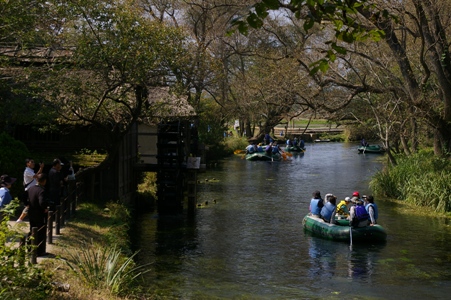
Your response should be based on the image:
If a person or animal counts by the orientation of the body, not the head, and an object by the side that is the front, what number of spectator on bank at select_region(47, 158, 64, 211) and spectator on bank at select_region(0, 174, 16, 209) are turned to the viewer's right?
2

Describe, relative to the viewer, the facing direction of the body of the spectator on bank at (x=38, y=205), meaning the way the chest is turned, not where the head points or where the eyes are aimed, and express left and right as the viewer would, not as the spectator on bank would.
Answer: facing away from the viewer and to the right of the viewer

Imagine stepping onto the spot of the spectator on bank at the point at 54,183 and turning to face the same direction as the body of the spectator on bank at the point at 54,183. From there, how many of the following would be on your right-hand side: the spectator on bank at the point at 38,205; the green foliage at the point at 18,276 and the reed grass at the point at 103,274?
3

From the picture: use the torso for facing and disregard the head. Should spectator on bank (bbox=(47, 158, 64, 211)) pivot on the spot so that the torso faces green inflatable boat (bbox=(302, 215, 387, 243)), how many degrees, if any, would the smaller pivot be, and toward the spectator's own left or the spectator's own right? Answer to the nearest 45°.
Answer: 0° — they already face it

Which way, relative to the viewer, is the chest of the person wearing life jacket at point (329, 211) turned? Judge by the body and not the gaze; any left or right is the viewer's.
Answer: facing away from the viewer and to the right of the viewer

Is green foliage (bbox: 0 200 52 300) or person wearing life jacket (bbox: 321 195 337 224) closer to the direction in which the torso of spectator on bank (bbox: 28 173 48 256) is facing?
the person wearing life jacket

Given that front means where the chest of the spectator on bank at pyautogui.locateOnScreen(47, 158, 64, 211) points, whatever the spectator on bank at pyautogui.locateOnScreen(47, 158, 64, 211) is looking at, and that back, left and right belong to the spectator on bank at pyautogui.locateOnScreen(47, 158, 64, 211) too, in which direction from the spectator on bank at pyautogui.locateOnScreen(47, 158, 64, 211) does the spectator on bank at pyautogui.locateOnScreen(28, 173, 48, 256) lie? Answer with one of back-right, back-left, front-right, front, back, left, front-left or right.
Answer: right

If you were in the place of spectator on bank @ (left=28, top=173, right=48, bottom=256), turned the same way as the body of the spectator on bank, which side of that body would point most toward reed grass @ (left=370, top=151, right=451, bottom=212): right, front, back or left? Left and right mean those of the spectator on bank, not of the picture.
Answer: front

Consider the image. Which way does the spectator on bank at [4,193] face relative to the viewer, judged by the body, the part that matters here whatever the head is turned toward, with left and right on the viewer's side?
facing to the right of the viewer

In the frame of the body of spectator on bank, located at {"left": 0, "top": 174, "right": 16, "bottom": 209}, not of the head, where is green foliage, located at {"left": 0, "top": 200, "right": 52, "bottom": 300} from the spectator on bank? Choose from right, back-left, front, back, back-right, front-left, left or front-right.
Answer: right

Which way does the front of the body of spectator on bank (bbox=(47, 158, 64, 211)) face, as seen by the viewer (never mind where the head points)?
to the viewer's right

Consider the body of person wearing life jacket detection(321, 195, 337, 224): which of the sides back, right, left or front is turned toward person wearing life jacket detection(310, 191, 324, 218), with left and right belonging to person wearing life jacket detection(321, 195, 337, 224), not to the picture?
left
